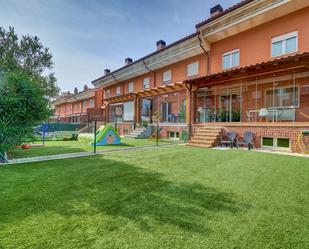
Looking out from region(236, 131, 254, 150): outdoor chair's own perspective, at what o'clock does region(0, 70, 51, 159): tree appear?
The tree is roughly at 12 o'clock from the outdoor chair.

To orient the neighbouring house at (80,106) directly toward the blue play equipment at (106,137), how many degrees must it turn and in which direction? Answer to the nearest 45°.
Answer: approximately 45° to its left

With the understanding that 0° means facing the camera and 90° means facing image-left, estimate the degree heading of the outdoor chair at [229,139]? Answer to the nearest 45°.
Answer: approximately 45°

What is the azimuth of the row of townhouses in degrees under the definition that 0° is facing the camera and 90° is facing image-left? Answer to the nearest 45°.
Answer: approximately 45°

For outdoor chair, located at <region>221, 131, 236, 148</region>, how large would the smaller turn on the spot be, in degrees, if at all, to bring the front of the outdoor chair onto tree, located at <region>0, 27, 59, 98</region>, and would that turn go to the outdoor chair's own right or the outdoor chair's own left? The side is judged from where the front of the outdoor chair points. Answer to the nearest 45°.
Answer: approximately 45° to the outdoor chair's own right

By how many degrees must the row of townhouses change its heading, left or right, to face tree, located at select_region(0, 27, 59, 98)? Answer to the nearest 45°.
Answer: approximately 45° to its right

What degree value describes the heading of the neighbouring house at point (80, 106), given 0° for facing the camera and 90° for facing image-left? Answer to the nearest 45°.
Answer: approximately 45°
